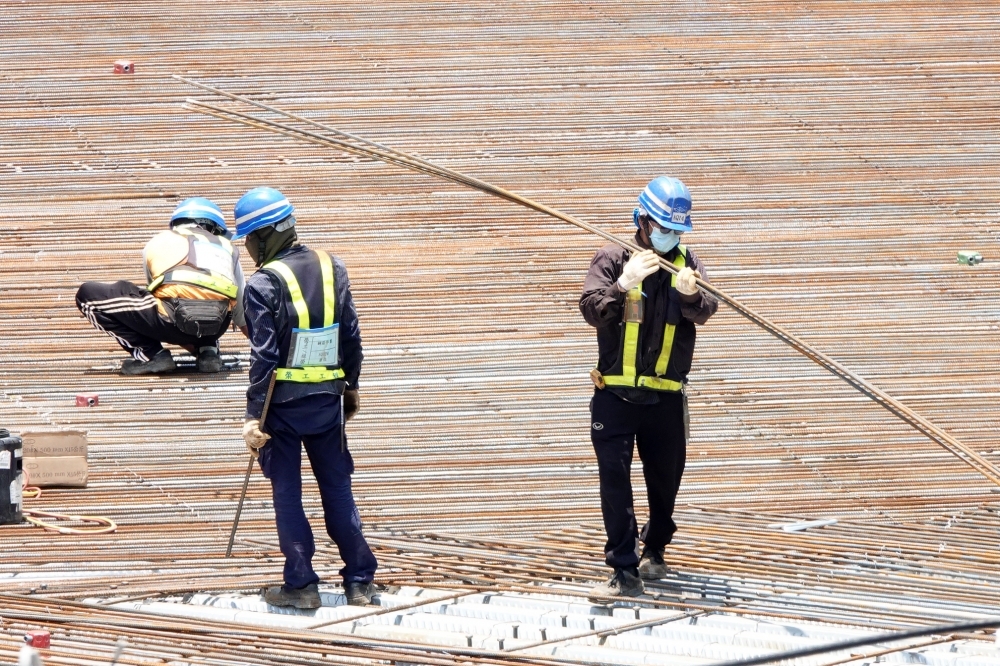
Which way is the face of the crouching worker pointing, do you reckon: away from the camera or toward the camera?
away from the camera

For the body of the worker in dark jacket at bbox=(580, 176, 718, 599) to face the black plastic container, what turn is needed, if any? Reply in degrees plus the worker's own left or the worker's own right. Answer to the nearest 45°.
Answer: approximately 90° to the worker's own right

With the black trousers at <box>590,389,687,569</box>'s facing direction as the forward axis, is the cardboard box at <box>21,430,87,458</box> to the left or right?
on its right

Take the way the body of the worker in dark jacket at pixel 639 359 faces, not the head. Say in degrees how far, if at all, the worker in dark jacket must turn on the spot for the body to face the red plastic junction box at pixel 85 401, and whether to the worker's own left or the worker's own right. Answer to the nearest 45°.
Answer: approximately 135° to the worker's own right

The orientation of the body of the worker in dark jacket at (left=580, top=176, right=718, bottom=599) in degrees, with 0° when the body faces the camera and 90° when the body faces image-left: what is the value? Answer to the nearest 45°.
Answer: approximately 0°

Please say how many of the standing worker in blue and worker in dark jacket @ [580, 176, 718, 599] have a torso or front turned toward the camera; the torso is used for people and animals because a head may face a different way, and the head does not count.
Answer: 1

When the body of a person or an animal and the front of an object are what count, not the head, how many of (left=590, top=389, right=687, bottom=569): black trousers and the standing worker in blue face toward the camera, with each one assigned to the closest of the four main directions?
1

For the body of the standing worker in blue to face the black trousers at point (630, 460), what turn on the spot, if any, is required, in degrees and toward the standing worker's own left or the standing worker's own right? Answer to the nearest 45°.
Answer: approximately 135° to the standing worker's own right
